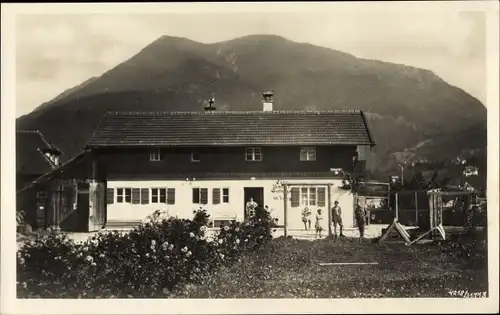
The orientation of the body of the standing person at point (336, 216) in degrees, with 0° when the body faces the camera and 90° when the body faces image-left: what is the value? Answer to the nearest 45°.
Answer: approximately 0°

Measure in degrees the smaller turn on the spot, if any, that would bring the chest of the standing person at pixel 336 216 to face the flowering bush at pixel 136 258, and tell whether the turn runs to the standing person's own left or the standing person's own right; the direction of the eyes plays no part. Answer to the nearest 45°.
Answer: approximately 90° to the standing person's own right

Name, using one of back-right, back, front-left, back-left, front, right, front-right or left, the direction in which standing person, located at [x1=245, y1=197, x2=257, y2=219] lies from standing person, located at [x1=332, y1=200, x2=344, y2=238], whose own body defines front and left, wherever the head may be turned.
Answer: right
